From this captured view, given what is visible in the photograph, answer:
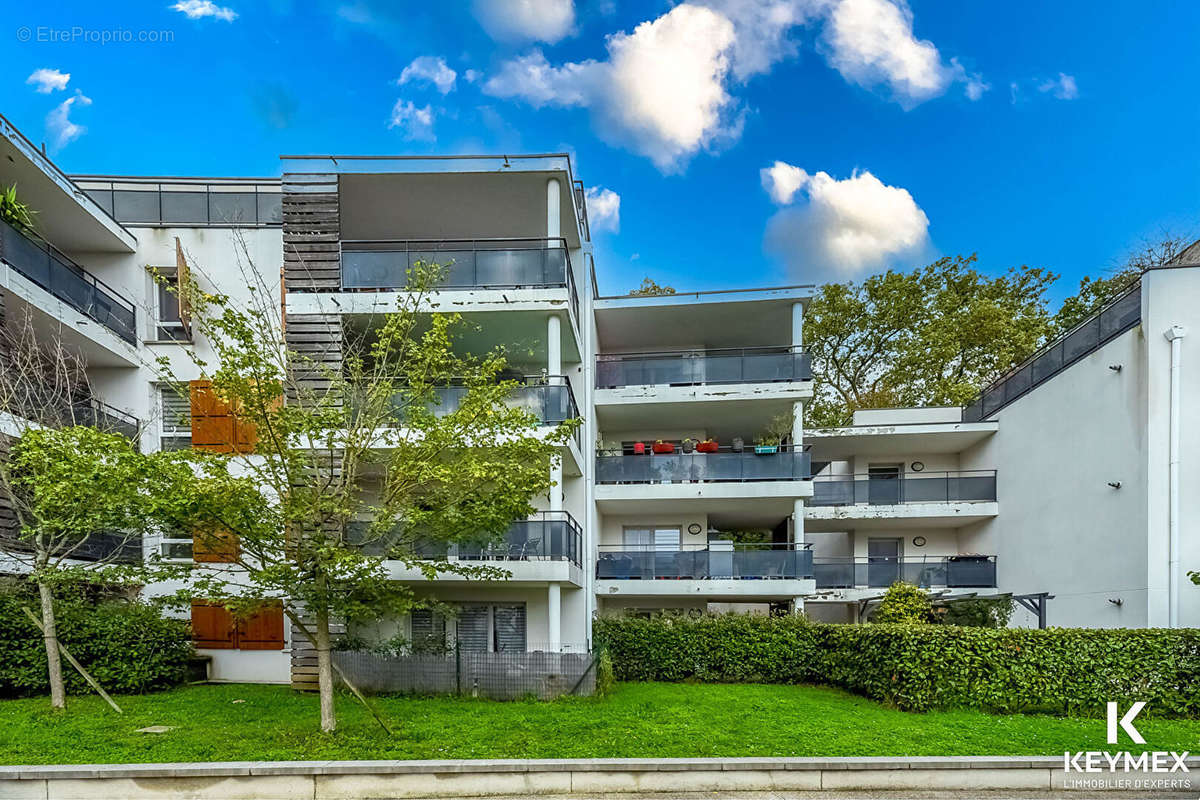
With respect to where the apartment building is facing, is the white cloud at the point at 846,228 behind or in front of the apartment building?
behind

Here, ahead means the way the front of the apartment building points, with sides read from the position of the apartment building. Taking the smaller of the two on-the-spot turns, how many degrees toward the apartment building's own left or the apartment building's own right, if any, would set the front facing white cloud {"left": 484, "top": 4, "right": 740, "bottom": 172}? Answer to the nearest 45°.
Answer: approximately 180°

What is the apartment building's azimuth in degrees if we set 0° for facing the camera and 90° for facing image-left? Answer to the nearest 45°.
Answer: approximately 0°

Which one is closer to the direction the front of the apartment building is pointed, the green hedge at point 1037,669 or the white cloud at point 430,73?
the green hedge

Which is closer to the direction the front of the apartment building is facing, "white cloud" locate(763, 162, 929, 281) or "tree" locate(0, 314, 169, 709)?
the tree
